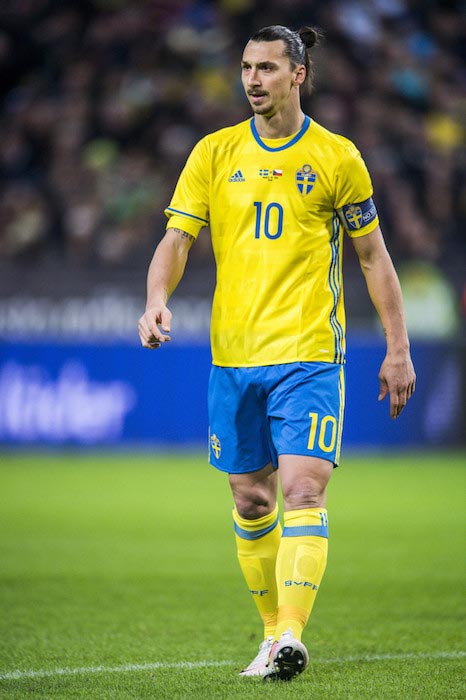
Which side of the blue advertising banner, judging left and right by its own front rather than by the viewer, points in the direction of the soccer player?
front

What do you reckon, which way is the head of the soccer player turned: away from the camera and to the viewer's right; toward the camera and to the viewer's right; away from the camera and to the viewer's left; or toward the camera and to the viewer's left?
toward the camera and to the viewer's left

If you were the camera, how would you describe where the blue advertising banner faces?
facing the viewer
